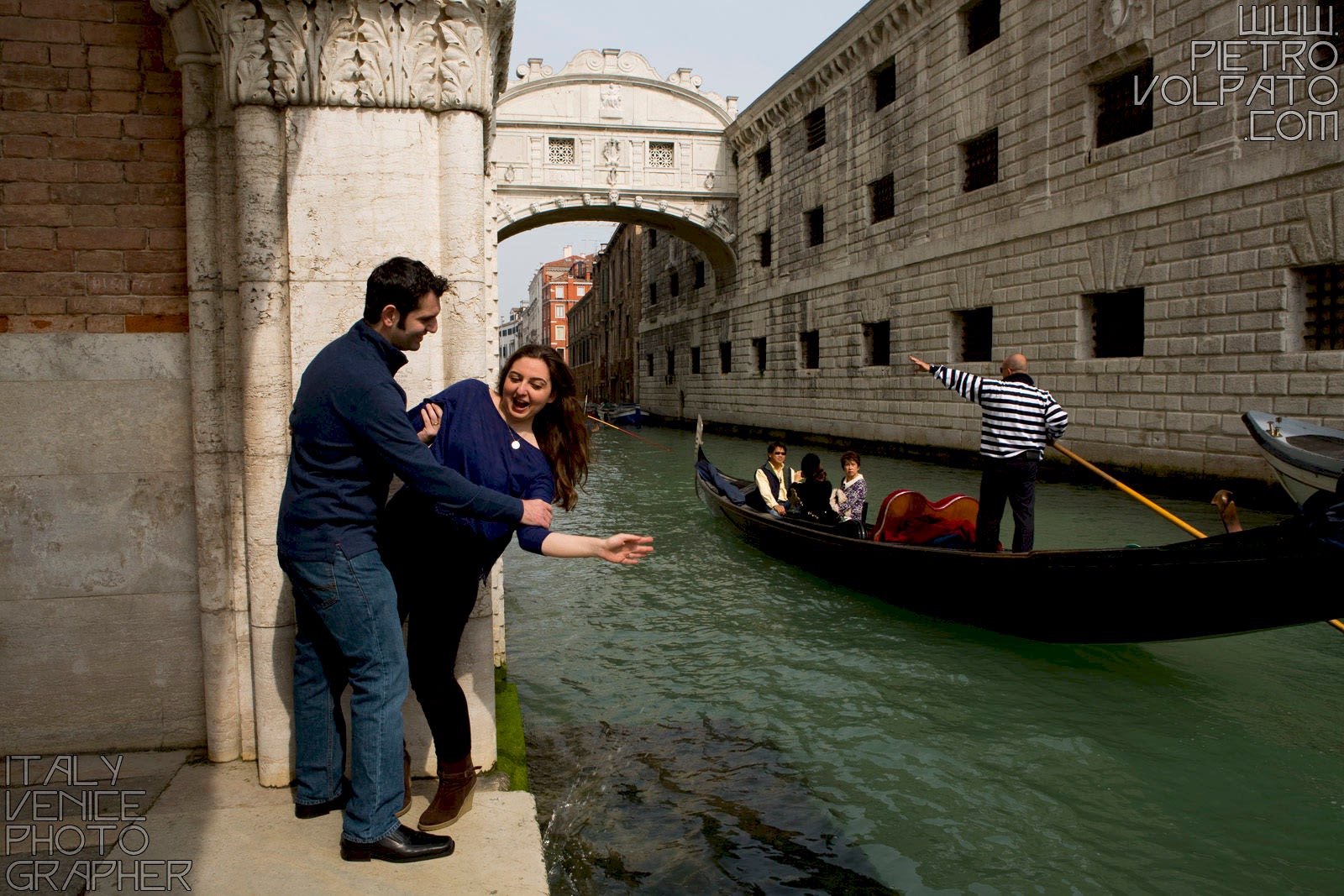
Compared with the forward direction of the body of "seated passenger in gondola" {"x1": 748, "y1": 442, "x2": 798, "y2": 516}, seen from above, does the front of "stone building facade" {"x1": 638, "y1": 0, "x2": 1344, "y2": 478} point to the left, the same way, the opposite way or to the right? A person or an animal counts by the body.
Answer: to the right

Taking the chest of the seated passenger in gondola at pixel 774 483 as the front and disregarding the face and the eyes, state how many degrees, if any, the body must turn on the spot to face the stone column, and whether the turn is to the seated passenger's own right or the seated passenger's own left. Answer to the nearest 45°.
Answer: approximately 45° to the seated passenger's own right

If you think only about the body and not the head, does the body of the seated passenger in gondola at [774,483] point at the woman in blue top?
no

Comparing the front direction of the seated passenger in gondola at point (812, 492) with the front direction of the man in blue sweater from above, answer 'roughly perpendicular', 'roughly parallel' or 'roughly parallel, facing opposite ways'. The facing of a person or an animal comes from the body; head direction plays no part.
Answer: roughly perpendicular

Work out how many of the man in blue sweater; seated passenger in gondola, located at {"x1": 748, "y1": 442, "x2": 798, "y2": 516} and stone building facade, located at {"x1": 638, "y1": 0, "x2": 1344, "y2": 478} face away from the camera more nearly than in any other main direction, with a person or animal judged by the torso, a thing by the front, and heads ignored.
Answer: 0

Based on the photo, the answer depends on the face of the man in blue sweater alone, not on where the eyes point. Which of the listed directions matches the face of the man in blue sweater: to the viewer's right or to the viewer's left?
to the viewer's right

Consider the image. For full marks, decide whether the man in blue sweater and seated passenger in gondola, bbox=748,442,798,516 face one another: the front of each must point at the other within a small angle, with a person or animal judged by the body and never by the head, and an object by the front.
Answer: no

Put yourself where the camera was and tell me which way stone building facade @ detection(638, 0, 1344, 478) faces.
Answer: facing the viewer and to the left of the viewer

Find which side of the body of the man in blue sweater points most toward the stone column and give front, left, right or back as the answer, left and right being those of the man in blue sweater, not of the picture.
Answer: left

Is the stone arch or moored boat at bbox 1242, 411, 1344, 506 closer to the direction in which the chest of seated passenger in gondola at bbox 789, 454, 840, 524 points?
the stone arch

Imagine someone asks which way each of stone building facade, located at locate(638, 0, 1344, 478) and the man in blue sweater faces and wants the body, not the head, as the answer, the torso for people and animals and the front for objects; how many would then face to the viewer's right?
1

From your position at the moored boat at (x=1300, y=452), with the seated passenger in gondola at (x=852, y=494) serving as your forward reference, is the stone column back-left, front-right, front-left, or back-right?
front-left

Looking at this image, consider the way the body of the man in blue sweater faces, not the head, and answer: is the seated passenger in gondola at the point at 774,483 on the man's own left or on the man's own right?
on the man's own left

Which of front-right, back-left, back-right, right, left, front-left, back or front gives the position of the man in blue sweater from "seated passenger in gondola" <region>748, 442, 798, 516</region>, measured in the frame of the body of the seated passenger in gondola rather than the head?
front-right

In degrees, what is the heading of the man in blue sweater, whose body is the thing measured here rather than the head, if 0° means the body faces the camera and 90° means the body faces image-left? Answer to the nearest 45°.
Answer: approximately 270°
